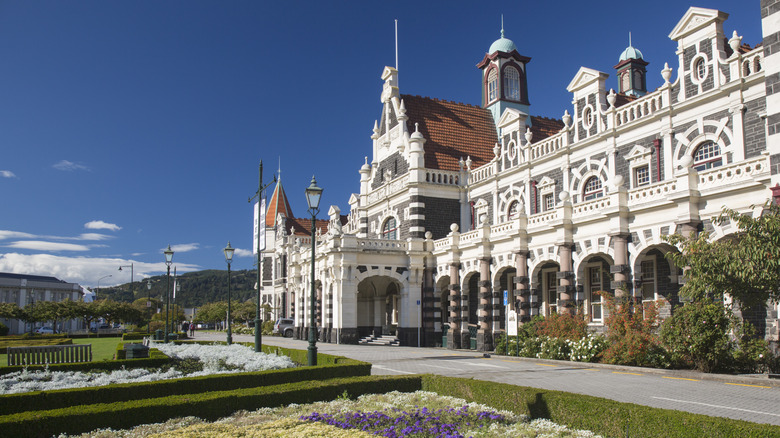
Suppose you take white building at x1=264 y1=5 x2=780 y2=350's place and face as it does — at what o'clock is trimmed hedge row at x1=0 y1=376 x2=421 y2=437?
The trimmed hedge row is roughly at 11 o'clock from the white building.

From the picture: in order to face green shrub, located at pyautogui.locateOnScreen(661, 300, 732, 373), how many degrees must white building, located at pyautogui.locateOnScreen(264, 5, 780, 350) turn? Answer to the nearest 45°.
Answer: approximately 45° to its left

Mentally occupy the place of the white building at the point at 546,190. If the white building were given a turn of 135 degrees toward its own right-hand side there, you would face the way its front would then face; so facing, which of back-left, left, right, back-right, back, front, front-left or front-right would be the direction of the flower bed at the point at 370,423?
back

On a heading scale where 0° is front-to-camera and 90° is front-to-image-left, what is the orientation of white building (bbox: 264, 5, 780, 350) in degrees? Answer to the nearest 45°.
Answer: approximately 45°

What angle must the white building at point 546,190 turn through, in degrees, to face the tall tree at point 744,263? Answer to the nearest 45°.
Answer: approximately 45° to its left

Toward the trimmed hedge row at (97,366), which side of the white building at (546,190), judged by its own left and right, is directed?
front

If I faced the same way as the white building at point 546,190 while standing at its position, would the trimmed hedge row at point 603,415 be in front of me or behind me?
in front
